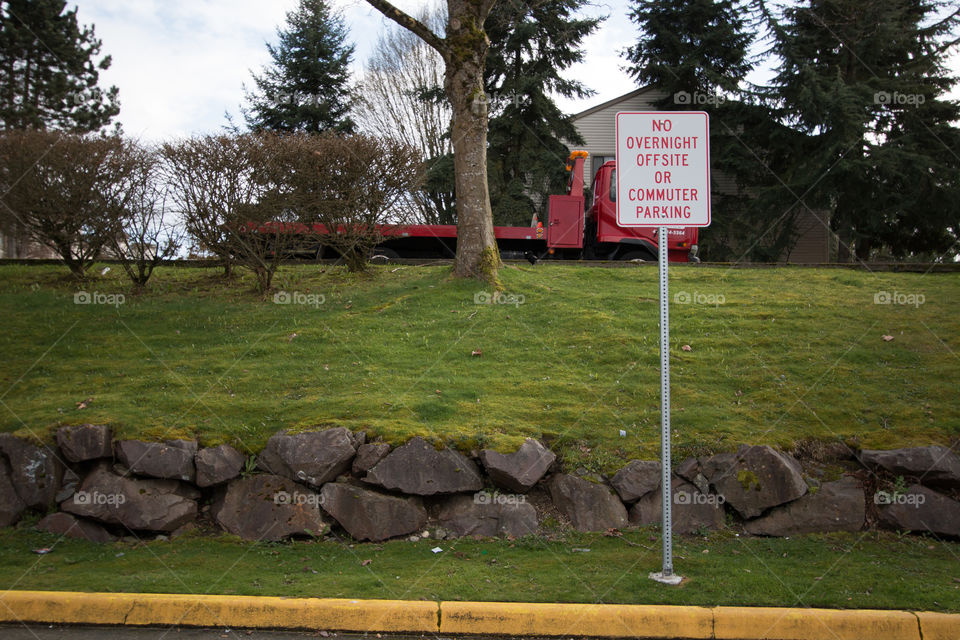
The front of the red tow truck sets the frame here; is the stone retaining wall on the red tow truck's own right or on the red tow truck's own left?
on the red tow truck's own right

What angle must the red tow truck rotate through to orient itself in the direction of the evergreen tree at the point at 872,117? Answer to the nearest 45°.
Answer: approximately 45° to its left

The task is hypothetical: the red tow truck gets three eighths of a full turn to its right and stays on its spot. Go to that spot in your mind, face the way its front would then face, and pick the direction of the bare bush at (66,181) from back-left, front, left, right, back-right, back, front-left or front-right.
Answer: front

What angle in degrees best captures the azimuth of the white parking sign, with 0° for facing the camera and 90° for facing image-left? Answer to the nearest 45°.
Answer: approximately 0°

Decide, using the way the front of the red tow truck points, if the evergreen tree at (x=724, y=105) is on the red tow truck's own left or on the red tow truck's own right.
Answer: on the red tow truck's own left

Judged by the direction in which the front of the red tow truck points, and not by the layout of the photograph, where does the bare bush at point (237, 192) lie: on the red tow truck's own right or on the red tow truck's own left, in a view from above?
on the red tow truck's own right

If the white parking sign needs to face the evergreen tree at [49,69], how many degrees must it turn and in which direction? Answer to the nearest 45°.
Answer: approximately 135° to its right

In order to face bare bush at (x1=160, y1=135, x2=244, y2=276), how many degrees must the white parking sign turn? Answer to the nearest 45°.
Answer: approximately 135° to its right

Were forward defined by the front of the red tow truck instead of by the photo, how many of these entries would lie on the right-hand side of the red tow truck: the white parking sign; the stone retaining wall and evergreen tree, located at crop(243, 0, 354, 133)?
2

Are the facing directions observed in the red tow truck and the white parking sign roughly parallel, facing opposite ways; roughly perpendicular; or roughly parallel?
roughly perpendicular

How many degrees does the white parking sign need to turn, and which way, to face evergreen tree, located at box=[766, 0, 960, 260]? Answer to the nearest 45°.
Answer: approximately 180°

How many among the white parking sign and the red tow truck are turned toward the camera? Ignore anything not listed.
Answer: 1

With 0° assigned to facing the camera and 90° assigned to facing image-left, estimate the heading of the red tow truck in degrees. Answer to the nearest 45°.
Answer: approximately 270°
